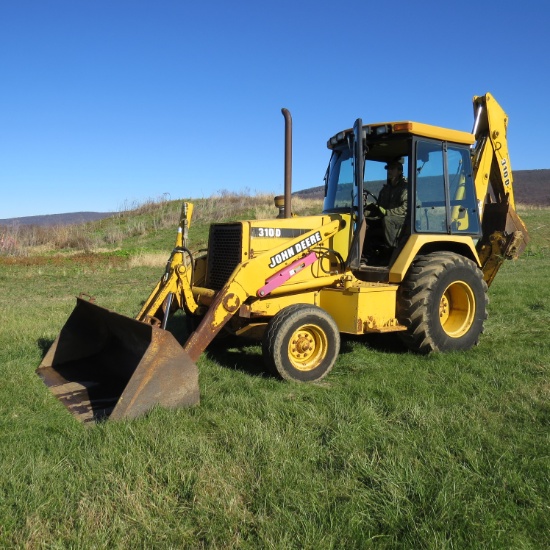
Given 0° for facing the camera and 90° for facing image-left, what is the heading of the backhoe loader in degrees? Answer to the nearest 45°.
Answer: approximately 45°
